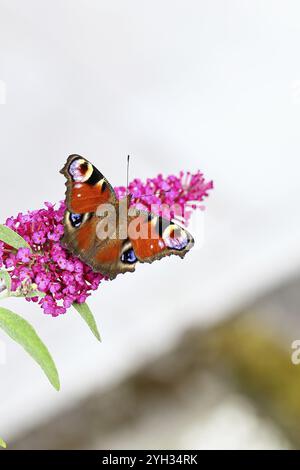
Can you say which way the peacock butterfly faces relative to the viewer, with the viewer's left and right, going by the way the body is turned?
facing away from the viewer and to the right of the viewer
